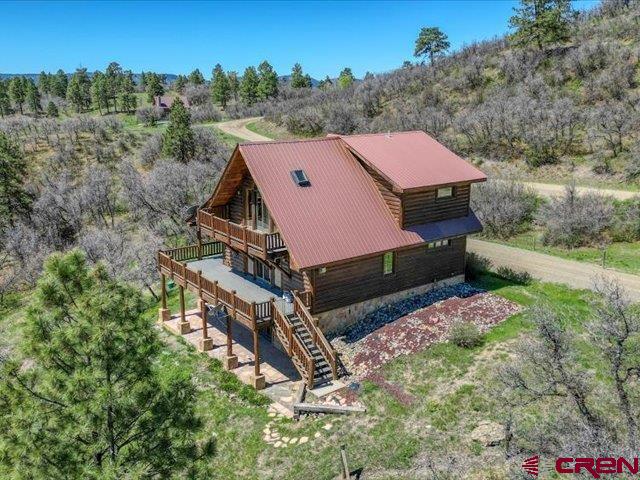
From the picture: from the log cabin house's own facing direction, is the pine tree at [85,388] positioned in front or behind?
in front

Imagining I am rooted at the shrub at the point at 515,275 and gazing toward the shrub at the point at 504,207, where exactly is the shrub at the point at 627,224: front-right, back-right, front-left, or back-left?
front-right

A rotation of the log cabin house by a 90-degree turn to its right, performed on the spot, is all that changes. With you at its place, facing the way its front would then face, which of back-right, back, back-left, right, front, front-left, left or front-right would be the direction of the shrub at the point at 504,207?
right

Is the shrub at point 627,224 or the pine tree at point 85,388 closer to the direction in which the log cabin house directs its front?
the pine tree

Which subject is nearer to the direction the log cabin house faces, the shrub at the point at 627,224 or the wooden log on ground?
the wooden log on ground

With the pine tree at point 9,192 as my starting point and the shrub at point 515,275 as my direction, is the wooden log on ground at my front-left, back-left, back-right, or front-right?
front-right

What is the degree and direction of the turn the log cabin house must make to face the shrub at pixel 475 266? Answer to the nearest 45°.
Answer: approximately 180°

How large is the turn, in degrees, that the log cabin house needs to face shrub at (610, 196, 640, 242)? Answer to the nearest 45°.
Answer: approximately 180°

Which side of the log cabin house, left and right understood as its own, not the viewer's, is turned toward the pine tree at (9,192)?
right

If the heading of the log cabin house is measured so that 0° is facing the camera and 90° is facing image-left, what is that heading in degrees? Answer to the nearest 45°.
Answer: approximately 45°
